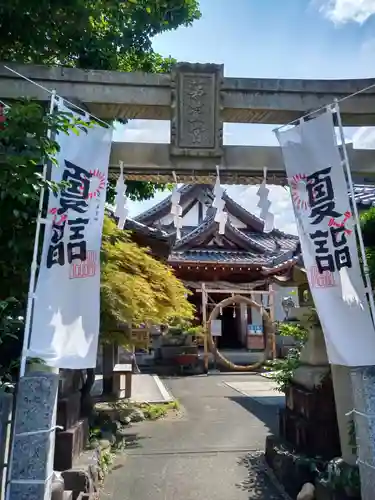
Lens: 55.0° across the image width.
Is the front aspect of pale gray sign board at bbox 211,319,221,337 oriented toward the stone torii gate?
yes

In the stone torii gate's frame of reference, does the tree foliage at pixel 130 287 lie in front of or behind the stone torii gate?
behind

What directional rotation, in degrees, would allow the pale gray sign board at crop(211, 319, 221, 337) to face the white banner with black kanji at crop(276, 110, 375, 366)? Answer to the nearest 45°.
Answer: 0° — it already faces it

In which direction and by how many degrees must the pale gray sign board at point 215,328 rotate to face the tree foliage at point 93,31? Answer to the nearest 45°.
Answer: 0° — it already faces it

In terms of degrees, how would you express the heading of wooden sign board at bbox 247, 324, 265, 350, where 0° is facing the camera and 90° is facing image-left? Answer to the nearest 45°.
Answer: approximately 0°

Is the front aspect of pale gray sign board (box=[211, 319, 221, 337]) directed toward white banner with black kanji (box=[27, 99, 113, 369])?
yes

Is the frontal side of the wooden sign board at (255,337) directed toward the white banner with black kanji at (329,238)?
yes

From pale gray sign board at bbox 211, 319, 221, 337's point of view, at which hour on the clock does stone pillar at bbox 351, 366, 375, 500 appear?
The stone pillar is roughly at 12 o'clock from the pale gray sign board.

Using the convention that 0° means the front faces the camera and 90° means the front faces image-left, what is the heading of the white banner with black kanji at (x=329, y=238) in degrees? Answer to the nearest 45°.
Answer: approximately 0°

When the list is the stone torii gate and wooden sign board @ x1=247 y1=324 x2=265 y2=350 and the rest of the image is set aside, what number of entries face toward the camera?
2
